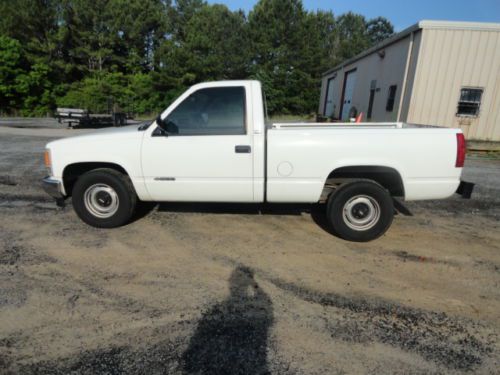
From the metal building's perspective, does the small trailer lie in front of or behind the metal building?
in front

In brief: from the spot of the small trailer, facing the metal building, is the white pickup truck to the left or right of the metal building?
right

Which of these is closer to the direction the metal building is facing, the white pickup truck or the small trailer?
the small trailer

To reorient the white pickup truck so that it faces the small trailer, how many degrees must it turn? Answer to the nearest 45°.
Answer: approximately 45° to its right

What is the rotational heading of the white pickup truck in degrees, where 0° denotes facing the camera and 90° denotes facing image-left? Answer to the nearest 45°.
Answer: approximately 90°

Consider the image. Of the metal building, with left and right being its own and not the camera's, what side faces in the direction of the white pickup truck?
left

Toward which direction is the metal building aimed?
to the viewer's left

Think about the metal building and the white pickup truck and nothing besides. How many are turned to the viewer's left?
2

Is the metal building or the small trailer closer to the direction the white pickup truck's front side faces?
the small trailer
